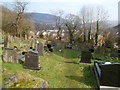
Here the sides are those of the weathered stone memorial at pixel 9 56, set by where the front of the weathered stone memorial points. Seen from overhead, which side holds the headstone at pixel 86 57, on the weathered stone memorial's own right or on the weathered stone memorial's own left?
on the weathered stone memorial's own left

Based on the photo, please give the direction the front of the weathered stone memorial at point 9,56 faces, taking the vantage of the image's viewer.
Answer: facing the viewer

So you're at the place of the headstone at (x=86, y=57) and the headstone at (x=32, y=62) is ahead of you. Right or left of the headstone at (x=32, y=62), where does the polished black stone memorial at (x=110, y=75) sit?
left

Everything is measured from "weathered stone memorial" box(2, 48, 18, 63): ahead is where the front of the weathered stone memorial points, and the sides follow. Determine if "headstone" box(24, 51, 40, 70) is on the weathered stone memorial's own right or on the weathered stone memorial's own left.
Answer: on the weathered stone memorial's own left

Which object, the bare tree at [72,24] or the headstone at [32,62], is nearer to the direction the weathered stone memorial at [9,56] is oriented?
the headstone

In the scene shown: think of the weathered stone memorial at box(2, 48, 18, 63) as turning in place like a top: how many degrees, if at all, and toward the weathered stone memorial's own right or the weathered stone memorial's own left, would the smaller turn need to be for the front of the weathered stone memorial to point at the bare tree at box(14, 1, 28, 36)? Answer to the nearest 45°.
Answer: approximately 180°

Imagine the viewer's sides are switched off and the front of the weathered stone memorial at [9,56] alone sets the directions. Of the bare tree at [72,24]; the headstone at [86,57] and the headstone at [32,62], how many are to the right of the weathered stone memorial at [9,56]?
0

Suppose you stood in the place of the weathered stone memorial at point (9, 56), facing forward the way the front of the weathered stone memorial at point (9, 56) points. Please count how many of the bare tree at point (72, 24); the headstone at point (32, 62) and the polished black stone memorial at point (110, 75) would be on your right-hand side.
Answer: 0

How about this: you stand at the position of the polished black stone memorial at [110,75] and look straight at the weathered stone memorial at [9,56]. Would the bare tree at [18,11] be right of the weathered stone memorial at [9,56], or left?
right

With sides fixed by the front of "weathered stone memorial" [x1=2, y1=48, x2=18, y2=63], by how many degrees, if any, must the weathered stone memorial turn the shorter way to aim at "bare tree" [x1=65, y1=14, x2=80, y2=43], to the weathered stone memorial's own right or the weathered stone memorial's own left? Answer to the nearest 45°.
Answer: approximately 135° to the weathered stone memorial's own left
